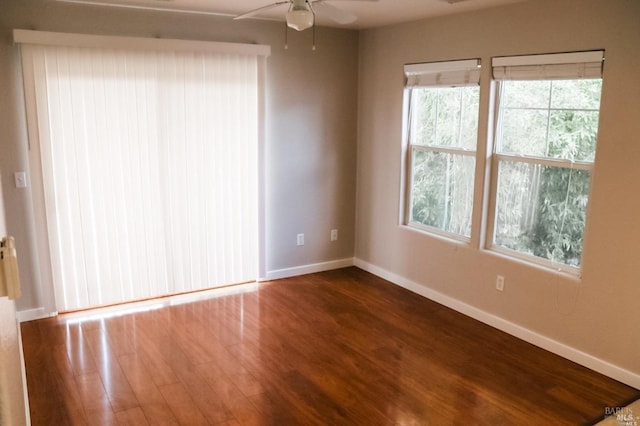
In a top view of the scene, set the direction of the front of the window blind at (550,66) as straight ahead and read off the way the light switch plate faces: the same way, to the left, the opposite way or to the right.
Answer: to the left

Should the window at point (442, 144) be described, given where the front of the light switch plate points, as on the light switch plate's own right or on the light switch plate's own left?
on the light switch plate's own left

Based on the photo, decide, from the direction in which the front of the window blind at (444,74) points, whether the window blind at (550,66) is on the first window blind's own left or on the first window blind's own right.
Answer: on the first window blind's own left

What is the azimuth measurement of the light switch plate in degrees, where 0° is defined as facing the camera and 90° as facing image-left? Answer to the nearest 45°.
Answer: approximately 0°

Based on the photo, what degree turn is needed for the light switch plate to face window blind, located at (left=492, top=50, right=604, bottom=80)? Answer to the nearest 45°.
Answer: approximately 45° to its left

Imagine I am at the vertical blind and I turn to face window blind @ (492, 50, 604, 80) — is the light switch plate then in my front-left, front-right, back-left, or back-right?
back-right

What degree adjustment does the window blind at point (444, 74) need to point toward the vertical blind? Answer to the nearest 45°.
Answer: approximately 45° to its right

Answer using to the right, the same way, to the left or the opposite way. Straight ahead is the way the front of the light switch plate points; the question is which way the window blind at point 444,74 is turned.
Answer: to the right

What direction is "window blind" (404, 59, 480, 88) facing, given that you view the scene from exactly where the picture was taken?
facing the viewer and to the left of the viewer

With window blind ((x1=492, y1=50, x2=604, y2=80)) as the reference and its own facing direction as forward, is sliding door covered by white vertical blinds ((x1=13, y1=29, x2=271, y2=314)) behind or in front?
in front
